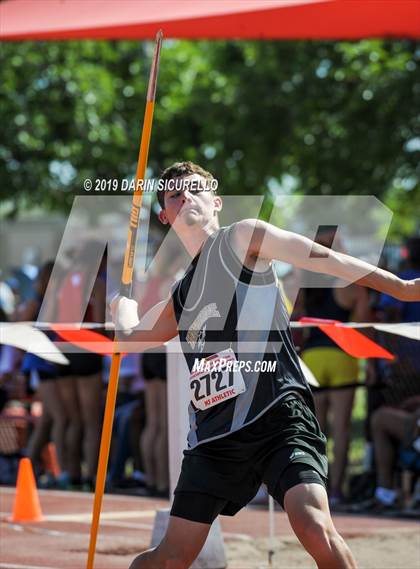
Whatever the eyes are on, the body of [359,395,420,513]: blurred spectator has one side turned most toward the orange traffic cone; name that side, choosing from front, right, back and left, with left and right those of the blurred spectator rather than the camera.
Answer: front

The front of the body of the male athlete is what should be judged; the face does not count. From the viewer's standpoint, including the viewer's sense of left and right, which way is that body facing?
facing the viewer and to the left of the viewer

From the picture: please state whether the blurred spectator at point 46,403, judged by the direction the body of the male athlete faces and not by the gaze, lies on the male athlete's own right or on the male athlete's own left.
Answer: on the male athlete's own right

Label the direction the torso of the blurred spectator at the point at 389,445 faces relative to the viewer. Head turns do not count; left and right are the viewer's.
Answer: facing to the left of the viewer

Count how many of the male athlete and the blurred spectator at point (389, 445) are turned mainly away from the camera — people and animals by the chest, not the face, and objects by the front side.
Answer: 0

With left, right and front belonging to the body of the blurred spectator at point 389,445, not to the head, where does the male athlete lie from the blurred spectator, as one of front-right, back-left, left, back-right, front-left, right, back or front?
left

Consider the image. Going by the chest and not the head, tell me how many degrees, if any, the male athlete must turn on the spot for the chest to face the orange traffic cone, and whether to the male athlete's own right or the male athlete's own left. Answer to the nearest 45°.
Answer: approximately 90° to the male athlete's own right

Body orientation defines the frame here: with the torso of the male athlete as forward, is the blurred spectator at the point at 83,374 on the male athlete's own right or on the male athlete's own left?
on the male athlete's own right

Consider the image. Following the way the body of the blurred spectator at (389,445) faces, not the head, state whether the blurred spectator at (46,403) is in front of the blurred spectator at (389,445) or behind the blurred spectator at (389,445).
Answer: in front

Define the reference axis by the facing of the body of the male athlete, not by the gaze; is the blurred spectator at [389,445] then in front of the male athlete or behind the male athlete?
behind

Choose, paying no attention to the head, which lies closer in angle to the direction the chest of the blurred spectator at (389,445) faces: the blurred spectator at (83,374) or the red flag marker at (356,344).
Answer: the blurred spectator
